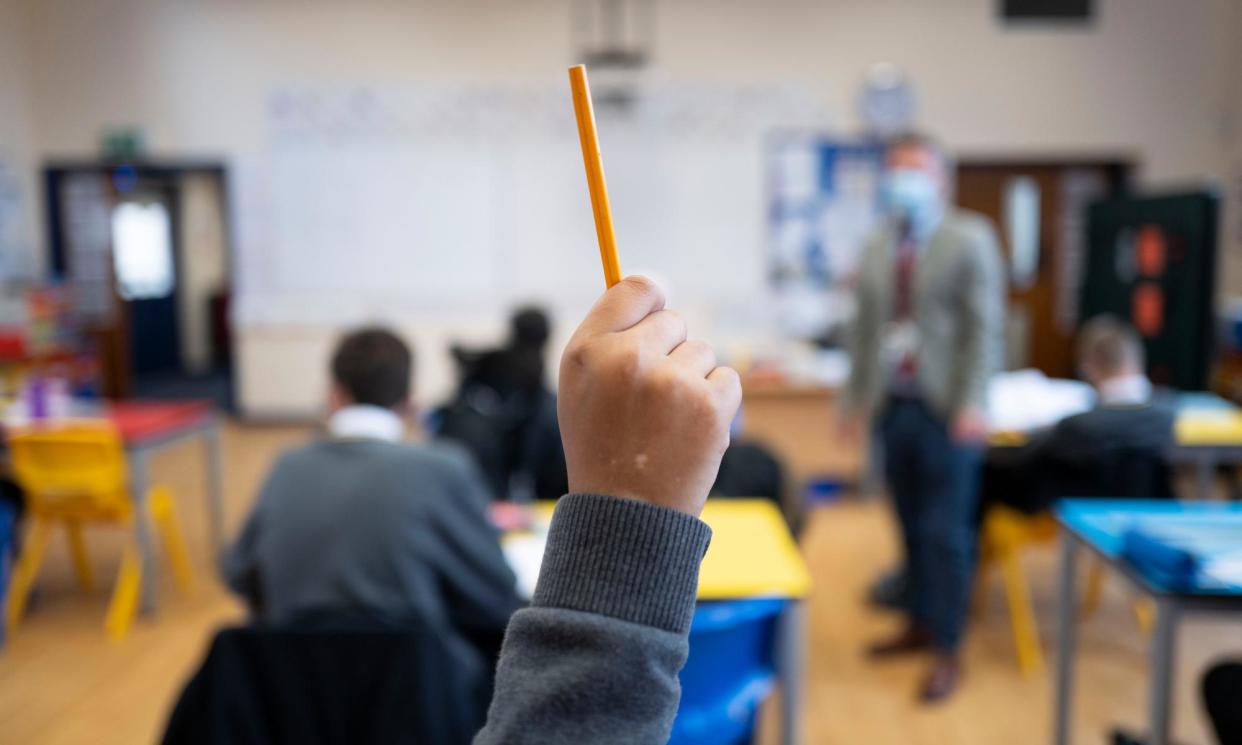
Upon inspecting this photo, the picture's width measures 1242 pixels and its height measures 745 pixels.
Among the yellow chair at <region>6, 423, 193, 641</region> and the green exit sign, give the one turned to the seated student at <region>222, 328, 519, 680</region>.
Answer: the green exit sign

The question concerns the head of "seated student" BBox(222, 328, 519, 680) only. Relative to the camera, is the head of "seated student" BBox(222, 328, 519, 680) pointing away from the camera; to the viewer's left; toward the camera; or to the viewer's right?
away from the camera

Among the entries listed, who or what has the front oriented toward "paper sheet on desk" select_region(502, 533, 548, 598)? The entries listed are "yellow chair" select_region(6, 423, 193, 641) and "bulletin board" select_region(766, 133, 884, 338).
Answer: the bulletin board

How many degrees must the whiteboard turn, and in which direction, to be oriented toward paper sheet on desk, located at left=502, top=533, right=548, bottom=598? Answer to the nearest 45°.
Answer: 0° — it already faces it

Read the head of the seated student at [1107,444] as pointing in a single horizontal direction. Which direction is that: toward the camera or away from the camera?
away from the camera

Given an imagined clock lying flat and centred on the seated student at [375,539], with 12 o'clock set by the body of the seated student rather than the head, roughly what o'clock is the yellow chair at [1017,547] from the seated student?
The yellow chair is roughly at 2 o'clock from the seated student.

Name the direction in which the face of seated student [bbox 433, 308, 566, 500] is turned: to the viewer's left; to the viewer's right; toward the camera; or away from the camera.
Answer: away from the camera

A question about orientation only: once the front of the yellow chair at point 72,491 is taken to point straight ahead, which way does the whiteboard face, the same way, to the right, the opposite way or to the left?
the opposite way

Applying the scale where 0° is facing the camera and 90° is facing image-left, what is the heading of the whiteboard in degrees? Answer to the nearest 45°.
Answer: approximately 0°
